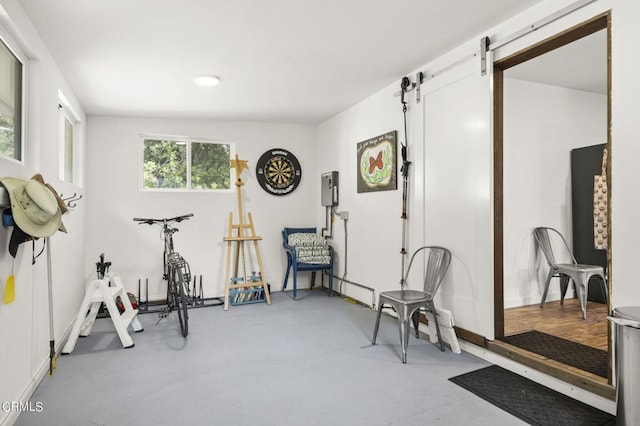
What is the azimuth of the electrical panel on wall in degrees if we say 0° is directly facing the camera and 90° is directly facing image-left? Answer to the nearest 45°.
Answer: approximately 45°

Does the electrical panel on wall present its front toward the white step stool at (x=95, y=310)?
yes

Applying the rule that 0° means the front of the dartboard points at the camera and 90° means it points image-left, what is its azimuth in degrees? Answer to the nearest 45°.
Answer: approximately 0°

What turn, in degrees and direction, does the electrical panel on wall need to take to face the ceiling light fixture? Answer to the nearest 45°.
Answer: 0° — it already faces it

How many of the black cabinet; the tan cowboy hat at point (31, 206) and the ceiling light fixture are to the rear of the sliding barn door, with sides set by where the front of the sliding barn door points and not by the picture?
1

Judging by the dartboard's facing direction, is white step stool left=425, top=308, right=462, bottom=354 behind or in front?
in front

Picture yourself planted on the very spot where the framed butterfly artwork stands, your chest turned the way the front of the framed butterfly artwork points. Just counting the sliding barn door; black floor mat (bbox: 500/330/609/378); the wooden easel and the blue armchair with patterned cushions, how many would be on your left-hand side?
2

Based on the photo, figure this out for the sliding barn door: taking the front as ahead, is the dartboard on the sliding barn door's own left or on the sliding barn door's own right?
on the sliding barn door's own right

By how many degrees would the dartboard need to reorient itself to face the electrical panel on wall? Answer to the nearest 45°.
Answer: approximately 45° to its left

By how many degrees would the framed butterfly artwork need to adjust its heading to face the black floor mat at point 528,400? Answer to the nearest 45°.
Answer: approximately 90° to its left

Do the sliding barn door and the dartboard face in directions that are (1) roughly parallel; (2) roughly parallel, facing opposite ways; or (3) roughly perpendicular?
roughly perpendicular

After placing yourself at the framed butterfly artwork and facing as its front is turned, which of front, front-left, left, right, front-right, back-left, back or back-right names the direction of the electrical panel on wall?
right

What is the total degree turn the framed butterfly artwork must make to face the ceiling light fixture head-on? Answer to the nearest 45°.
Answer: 0° — it already faces it

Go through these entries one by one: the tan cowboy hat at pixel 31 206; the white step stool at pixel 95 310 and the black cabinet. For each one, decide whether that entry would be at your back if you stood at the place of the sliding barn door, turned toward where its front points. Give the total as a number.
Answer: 1

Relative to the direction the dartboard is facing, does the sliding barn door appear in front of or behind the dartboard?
in front
